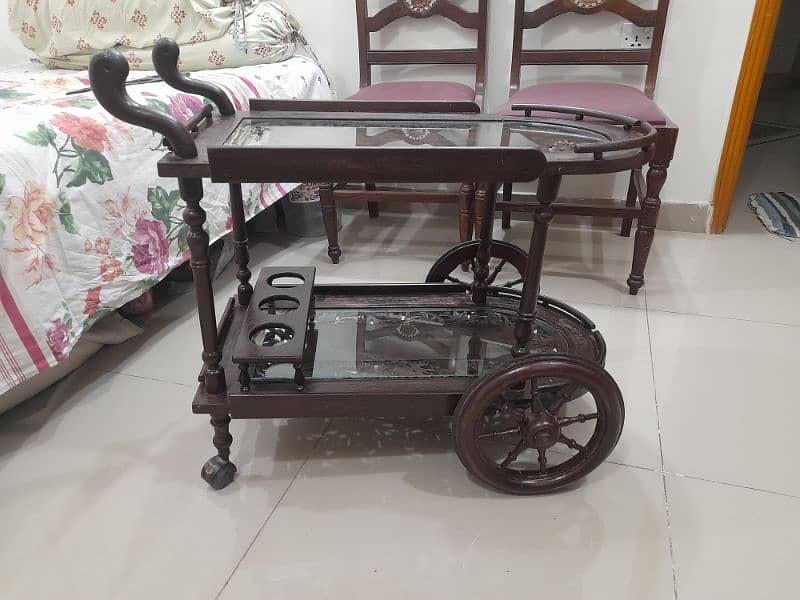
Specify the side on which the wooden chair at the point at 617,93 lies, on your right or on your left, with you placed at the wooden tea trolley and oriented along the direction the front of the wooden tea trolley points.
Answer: on your left

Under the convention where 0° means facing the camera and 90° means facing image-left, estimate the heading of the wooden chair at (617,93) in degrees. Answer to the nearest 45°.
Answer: approximately 0°

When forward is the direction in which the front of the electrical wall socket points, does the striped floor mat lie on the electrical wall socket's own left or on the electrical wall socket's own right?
on the electrical wall socket's own left

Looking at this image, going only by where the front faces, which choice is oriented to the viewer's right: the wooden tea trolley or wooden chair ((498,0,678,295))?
the wooden tea trolley

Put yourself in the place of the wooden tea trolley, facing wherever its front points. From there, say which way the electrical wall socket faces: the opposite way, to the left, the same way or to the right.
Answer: to the right

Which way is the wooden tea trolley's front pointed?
to the viewer's right

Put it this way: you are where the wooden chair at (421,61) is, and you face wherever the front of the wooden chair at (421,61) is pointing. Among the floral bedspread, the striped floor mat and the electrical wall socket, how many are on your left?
2

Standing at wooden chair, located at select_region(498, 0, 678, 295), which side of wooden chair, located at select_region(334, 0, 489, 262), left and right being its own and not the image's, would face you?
left

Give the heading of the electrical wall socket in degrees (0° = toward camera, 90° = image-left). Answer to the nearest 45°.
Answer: approximately 0°

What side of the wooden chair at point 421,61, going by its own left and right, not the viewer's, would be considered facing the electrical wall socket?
left

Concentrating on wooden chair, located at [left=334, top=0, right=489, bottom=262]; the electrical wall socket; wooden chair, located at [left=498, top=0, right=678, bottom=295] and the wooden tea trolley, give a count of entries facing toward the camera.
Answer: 3
